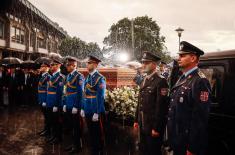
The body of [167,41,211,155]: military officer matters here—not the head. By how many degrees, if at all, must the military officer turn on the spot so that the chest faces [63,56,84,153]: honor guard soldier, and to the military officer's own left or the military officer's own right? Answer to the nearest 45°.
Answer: approximately 90° to the military officer's own right

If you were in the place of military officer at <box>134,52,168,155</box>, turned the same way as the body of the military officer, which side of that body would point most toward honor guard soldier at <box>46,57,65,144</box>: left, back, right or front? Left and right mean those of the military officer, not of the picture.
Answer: right

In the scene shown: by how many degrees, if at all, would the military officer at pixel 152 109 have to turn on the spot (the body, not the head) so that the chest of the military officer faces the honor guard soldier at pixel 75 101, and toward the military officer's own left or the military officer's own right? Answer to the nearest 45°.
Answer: approximately 90° to the military officer's own right

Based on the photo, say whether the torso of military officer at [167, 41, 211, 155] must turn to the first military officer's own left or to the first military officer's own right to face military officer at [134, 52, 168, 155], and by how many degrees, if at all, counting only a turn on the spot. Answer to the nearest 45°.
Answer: approximately 90° to the first military officer's own right

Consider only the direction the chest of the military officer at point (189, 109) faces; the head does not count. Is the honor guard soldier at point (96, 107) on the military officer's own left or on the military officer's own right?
on the military officer's own right

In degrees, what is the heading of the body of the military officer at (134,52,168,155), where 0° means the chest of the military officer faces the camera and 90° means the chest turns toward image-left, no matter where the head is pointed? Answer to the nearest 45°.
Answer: approximately 45°

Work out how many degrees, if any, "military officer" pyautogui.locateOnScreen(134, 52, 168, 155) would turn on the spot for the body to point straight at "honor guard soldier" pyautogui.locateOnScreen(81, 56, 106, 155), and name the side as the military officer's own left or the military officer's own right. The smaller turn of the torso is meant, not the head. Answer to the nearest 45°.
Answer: approximately 90° to the military officer's own right

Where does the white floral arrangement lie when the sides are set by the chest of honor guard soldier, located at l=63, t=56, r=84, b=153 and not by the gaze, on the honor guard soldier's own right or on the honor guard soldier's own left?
on the honor guard soldier's own left

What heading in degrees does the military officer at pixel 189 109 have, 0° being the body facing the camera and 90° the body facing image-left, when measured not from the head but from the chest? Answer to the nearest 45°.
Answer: approximately 45°
